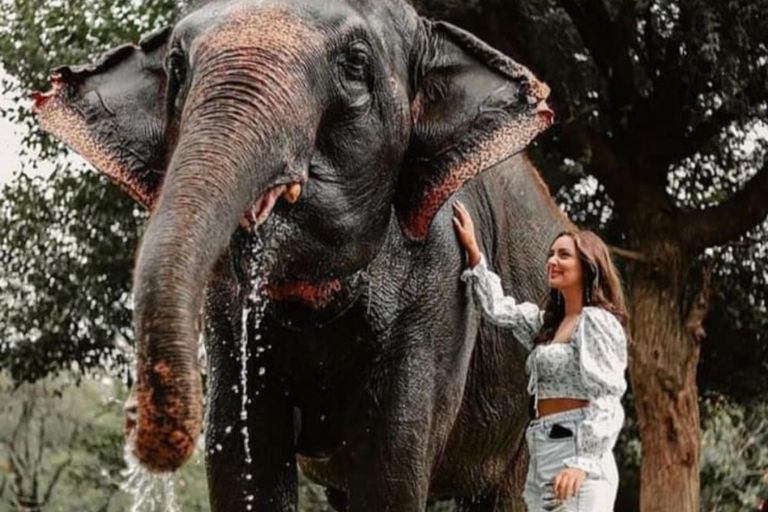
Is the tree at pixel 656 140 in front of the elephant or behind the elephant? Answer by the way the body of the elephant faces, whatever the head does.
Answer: behind

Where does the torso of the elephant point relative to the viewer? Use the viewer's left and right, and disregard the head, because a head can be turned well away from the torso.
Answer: facing the viewer and to the left of the viewer

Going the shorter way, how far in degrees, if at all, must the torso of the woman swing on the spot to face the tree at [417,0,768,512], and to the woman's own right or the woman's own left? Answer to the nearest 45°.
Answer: approximately 135° to the woman's own right

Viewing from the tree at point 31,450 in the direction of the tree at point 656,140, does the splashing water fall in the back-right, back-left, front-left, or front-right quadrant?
front-right

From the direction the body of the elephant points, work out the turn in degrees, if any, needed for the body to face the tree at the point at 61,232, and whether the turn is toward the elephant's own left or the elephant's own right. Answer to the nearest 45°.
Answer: approximately 135° to the elephant's own right

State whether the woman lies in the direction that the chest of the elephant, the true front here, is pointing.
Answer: no

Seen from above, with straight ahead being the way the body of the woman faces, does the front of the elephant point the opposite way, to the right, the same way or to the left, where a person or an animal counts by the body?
the same way

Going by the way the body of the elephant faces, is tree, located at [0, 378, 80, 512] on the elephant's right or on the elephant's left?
on the elephant's right

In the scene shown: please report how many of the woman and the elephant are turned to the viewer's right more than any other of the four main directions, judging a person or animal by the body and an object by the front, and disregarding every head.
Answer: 0

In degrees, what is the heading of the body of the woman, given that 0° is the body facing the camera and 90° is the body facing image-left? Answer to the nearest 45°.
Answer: approximately 45°

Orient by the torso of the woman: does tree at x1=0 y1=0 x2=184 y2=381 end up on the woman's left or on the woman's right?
on the woman's right

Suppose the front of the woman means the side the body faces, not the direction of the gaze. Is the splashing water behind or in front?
in front
